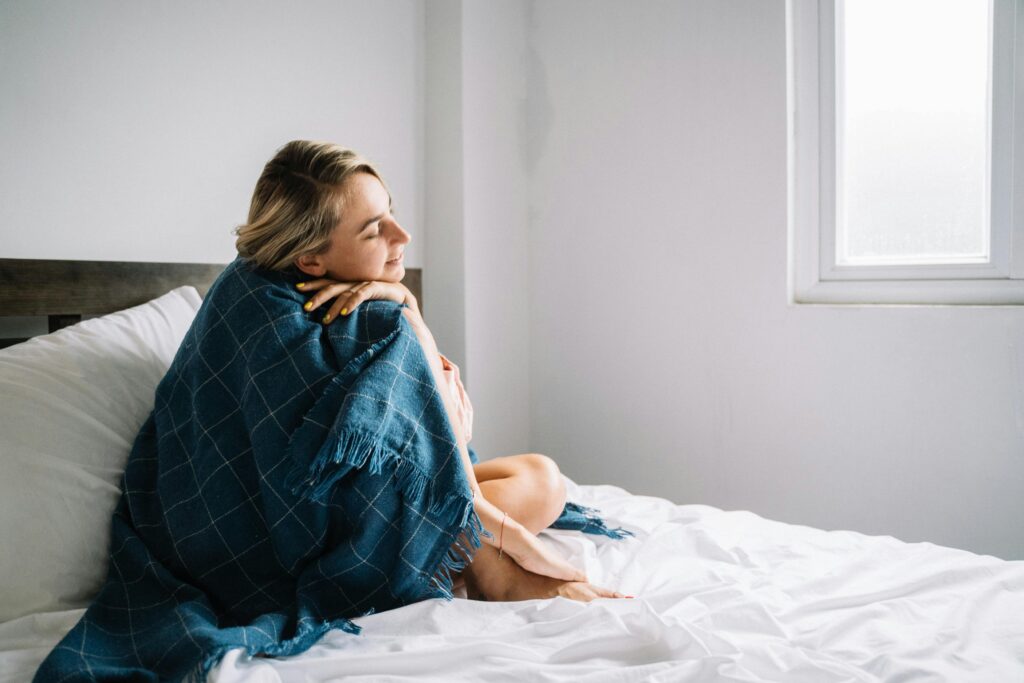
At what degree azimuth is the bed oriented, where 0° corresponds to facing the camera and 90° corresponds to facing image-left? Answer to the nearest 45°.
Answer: approximately 315°

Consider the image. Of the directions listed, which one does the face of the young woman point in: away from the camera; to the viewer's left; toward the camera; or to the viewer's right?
to the viewer's right

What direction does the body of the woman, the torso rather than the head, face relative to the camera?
to the viewer's right

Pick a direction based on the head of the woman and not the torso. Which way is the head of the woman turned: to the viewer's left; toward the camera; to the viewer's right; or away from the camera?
to the viewer's right
